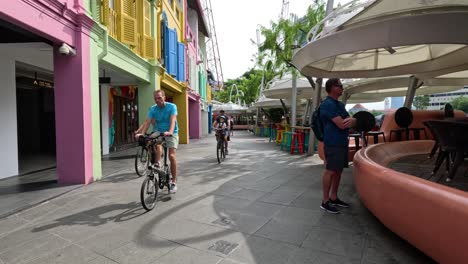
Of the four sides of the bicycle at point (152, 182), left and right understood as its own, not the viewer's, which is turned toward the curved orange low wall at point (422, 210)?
left

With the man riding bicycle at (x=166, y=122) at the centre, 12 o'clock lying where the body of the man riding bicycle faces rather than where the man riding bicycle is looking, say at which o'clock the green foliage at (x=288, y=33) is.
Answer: The green foliage is roughly at 6 o'clock from the man riding bicycle.

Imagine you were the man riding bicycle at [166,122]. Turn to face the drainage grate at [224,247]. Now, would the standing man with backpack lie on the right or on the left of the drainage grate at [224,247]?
left

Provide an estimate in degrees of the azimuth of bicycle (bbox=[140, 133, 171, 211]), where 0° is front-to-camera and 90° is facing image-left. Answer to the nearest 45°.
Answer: approximately 45°

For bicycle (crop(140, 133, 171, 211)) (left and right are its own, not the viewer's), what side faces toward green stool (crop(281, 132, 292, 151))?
back

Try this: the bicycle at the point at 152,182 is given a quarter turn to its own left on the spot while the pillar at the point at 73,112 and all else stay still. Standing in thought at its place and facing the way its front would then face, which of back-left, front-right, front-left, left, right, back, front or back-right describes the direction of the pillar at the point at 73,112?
back

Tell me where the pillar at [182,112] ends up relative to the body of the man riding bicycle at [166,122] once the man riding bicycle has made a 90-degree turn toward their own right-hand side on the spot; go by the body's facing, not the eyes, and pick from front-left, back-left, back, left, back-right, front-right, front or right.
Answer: front-right

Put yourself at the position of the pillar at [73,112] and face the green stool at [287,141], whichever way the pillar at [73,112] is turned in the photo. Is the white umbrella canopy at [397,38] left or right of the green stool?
right

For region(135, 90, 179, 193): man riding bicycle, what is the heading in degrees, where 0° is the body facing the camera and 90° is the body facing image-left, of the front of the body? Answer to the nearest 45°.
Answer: approximately 45°

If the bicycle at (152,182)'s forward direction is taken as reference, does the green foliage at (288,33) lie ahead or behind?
behind
